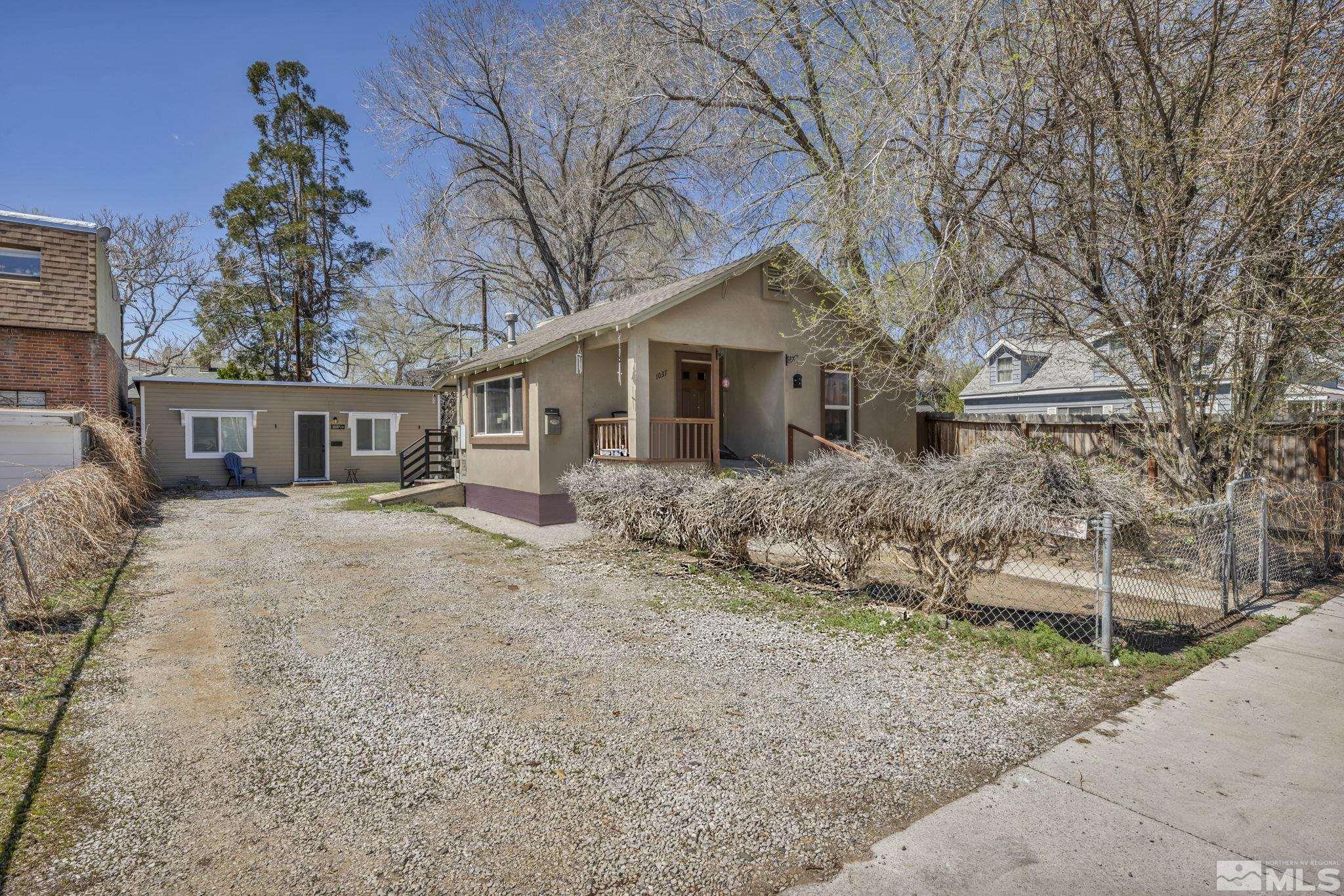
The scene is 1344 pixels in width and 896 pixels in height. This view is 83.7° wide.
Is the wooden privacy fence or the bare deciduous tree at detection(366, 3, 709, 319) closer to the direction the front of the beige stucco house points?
the wooden privacy fence

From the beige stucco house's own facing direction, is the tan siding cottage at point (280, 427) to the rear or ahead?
to the rear

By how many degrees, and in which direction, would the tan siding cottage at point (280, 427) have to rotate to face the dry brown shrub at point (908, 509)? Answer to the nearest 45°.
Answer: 0° — it already faces it

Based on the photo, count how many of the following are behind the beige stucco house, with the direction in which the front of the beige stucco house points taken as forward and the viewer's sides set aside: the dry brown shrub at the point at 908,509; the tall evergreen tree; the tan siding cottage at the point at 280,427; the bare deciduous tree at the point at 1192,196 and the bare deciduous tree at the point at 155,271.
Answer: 3

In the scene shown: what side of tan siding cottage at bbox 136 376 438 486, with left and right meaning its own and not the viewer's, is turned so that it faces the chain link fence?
front

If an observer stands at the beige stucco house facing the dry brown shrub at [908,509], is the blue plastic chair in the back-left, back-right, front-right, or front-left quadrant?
back-right

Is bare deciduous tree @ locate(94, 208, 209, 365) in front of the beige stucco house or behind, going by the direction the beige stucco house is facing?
behind

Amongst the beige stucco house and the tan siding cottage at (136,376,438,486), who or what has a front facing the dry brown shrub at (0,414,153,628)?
the tan siding cottage

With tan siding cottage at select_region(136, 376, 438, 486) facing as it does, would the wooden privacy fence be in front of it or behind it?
in front

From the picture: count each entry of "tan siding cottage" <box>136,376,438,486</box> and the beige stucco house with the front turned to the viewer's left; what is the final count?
0

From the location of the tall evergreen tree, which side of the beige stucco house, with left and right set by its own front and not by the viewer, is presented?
back

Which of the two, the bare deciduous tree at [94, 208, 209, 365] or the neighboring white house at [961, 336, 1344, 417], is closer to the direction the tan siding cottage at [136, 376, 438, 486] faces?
the neighboring white house
